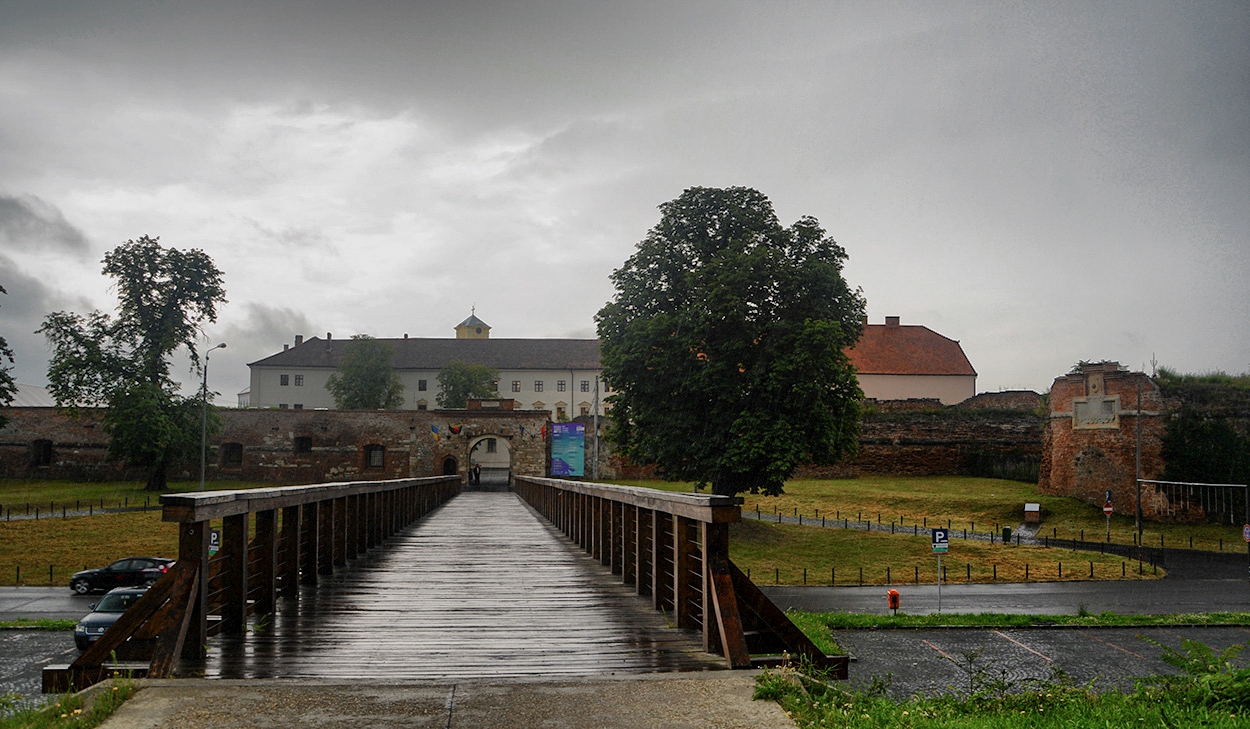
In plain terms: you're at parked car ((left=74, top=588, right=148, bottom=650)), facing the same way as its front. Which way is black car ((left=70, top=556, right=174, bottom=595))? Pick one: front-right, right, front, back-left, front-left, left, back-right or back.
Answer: back-right

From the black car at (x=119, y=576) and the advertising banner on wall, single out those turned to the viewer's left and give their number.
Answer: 1

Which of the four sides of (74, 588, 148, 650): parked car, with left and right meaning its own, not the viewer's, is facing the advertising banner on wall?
back

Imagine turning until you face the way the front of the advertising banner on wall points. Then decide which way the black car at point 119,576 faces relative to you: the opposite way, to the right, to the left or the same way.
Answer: to the right

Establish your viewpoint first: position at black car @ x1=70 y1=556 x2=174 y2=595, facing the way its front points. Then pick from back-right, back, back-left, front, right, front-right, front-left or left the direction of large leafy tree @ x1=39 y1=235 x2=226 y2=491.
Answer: right

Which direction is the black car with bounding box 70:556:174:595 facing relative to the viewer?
to the viewer's left

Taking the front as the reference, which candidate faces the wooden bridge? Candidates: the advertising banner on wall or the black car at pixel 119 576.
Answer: the advertising banner on wall

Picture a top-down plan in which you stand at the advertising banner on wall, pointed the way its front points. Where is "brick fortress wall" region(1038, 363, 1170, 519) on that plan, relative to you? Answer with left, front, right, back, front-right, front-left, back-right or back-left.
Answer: front-left

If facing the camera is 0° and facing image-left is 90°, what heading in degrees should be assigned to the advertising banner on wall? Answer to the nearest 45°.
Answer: approximately 0°

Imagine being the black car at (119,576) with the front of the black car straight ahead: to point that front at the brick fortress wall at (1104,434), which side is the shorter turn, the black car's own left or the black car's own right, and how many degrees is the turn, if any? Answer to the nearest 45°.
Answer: approximately 180°

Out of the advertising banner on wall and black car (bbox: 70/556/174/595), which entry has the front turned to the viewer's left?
the black car

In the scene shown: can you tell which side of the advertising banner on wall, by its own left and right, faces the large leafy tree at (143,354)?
right

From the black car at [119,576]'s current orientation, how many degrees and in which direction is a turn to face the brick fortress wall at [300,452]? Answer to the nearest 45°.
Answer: approximately 90° to its right
